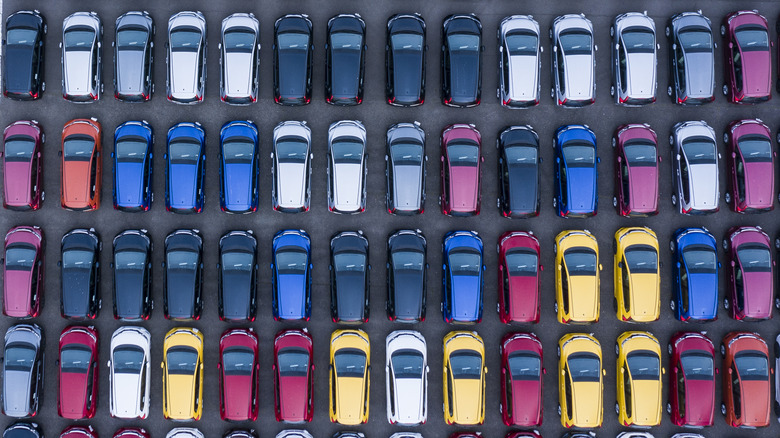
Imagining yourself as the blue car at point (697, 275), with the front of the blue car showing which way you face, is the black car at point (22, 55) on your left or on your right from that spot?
on your left

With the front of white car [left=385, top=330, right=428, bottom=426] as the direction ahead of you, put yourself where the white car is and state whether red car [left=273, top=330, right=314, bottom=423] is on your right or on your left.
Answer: on your left

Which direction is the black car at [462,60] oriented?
away from the camera

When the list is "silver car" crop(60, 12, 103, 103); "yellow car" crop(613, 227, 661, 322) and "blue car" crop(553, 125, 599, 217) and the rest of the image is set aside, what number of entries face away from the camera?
3

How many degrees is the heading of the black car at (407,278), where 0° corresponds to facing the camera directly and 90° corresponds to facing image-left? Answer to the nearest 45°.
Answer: approximately 180°

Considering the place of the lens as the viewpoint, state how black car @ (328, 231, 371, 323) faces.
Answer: facing away from the viewer

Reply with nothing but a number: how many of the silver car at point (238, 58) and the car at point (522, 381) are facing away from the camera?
2

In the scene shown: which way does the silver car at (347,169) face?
away from the camera

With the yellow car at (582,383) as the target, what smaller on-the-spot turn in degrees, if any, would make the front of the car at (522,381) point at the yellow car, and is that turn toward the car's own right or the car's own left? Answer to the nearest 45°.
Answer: approximately 90° to the car's own right

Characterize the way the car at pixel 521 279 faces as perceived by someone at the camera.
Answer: facing away from the viewer

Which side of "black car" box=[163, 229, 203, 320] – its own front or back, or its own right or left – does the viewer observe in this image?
back

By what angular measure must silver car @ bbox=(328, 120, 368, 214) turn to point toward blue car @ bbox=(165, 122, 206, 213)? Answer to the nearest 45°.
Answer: approximately 90° to its left

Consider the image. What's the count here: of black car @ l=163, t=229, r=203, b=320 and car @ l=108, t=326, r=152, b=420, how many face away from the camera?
2

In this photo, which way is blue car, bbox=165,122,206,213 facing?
away from the camera

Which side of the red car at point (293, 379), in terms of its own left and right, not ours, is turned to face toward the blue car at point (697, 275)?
right

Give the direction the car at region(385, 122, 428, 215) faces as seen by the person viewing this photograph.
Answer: facing away from the viewer

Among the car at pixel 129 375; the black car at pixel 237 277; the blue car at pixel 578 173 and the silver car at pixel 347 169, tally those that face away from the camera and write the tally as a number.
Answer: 4

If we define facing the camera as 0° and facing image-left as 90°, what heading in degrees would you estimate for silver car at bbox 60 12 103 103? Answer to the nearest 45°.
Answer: approximately 180°

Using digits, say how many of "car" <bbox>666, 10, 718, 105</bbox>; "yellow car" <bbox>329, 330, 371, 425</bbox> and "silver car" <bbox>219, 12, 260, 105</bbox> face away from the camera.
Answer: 3
